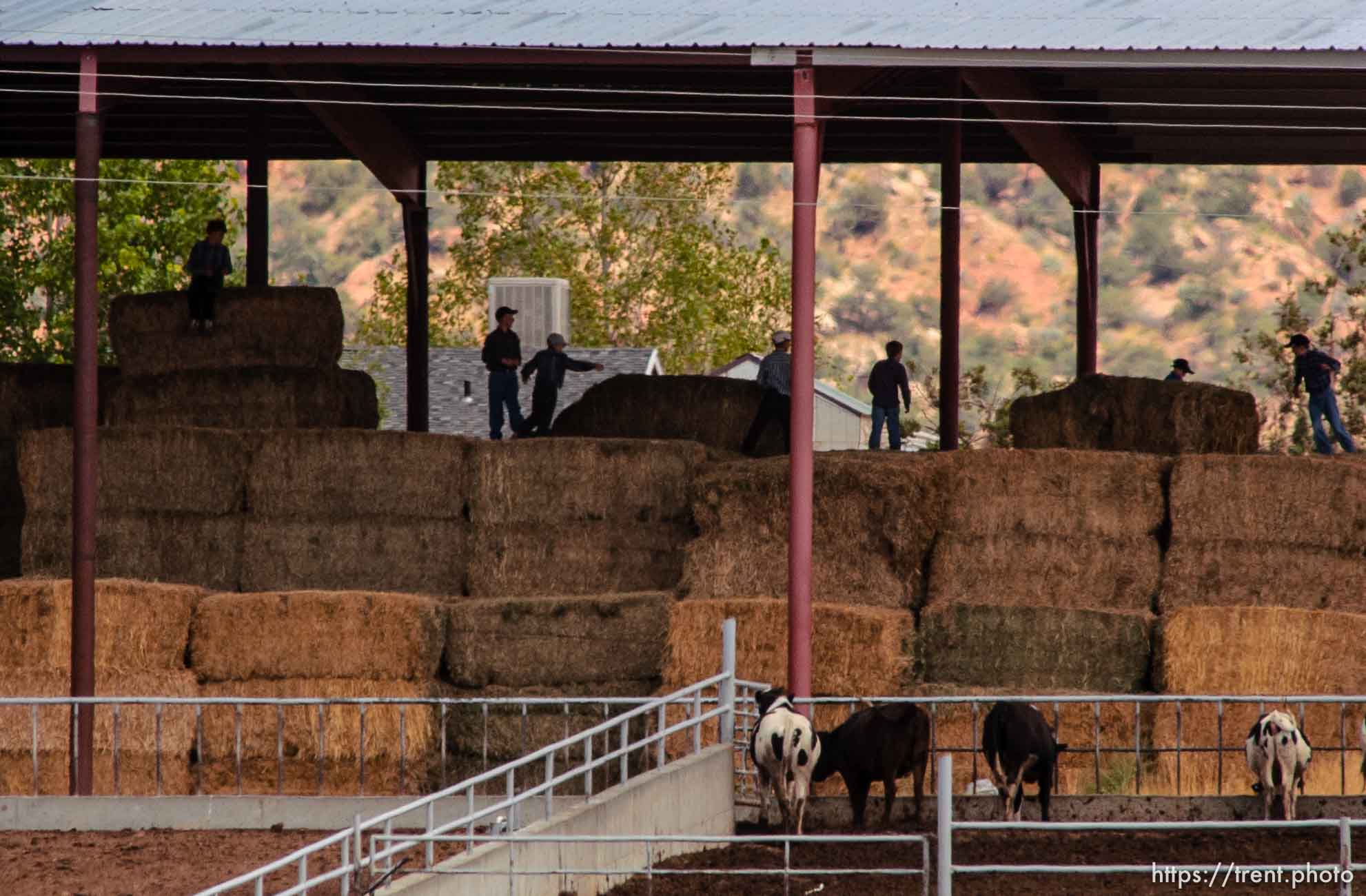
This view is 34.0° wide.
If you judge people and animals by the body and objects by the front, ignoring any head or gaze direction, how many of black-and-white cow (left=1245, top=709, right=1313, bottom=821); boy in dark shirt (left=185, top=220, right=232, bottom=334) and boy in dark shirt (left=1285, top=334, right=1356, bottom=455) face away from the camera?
1

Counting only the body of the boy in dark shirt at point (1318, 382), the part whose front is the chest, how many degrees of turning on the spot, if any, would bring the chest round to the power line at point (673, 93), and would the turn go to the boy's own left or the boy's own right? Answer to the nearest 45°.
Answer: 0° — they already face it

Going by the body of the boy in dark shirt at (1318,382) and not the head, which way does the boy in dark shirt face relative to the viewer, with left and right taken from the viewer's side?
facing the viewer and to the left of the viewer

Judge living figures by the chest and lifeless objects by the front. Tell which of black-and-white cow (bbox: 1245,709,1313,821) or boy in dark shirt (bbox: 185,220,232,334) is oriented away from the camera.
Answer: the black-and-white cow

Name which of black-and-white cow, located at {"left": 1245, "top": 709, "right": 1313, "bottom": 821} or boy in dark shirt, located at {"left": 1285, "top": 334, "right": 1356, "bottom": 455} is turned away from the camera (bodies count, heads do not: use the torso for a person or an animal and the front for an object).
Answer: the black-and-white cow

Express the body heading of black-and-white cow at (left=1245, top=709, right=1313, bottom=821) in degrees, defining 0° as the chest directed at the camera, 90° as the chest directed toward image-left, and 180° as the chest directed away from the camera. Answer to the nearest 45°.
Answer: approximately 180°

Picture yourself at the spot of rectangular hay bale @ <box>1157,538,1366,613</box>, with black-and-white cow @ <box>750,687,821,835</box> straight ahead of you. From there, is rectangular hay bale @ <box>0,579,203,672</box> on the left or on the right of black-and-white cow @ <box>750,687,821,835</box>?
right

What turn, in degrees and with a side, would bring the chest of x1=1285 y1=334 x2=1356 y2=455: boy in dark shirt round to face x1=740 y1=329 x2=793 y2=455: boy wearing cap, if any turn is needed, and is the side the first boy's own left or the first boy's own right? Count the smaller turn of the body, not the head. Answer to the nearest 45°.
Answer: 0° — they already face them

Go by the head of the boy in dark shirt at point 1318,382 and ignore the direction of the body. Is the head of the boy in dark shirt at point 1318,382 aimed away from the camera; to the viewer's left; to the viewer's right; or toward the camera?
to the viewer's left

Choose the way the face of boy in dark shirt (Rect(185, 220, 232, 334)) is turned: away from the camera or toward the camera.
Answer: toward the camera

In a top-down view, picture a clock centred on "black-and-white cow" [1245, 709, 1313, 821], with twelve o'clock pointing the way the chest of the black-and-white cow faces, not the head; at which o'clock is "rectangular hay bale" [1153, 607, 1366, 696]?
The rectangular hay bale is roughly at 12 o'clock from the black-and-white cow.
